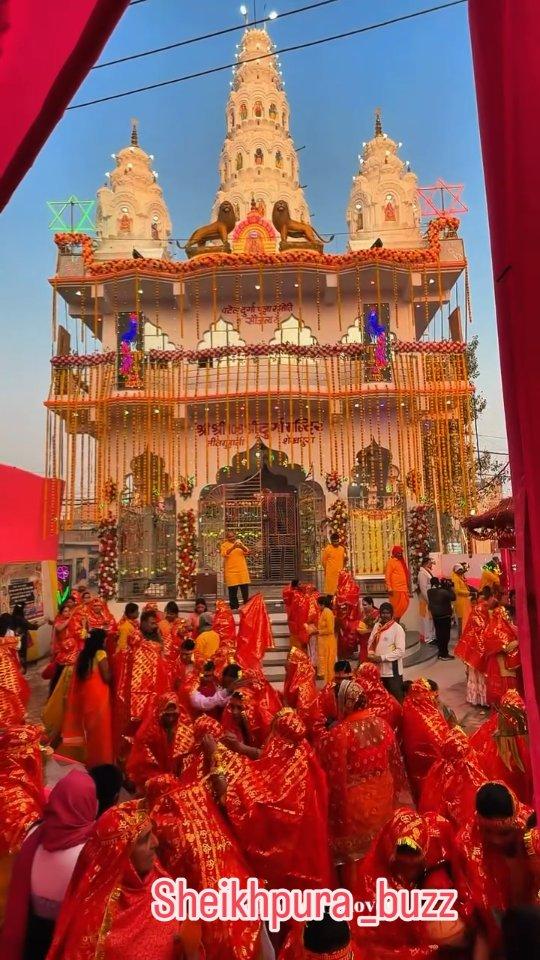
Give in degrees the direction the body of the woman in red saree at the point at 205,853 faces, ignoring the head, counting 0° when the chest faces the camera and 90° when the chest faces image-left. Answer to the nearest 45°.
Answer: approximately 135°

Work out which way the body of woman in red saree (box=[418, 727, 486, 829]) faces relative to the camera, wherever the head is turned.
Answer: away from the camera

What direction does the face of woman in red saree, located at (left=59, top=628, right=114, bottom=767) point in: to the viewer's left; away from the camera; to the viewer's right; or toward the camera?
away from the camera

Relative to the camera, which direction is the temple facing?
toward the camera

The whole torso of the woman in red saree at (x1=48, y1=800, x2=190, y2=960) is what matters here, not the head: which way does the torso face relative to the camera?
to the viewer's right

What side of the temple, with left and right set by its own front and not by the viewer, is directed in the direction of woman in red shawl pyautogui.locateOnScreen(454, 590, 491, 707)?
front

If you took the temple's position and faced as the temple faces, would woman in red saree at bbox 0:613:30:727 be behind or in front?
in front

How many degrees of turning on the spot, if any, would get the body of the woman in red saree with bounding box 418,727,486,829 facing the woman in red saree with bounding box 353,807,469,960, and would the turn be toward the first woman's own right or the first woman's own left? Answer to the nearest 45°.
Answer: approximately 180°

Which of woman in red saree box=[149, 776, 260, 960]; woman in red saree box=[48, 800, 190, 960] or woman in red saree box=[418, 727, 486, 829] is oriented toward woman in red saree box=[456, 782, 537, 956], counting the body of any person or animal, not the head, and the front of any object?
woman in red saree box=[48, 800, 190, 960]

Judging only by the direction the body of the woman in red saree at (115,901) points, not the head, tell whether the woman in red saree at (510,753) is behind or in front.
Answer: in front

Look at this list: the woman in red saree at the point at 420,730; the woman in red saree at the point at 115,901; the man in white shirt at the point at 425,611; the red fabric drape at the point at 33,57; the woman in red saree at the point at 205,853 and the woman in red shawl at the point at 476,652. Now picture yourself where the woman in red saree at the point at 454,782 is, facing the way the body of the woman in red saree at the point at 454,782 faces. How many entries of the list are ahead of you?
3

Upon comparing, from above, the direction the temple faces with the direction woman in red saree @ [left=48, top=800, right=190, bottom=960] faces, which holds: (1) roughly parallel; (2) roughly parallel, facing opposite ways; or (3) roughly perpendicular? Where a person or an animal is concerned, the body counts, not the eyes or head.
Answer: roughly perpendicular
